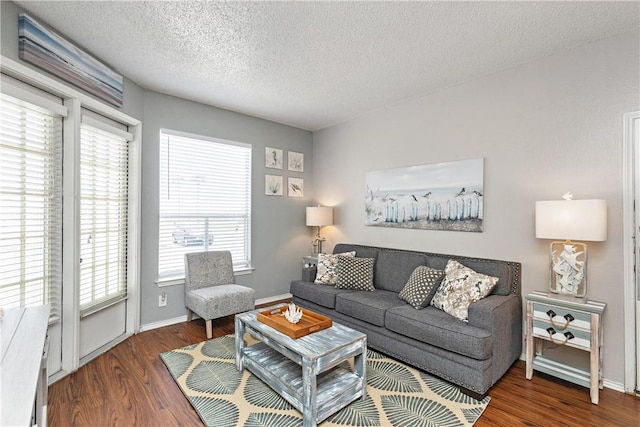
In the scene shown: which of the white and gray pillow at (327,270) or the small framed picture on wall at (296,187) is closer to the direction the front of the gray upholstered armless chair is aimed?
the white and gray pillow

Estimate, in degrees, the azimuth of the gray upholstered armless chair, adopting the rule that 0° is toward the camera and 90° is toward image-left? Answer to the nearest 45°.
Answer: approximately 315°

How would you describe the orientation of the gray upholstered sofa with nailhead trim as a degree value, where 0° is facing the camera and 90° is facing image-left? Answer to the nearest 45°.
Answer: approximately 45°

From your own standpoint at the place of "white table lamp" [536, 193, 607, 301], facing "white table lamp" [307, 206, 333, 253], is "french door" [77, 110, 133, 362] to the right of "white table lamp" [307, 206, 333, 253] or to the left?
left

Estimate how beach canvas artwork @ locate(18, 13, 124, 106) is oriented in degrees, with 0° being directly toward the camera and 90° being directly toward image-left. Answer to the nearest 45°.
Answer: approximately 315°

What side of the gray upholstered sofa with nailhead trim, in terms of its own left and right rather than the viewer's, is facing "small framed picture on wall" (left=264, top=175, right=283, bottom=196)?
right
